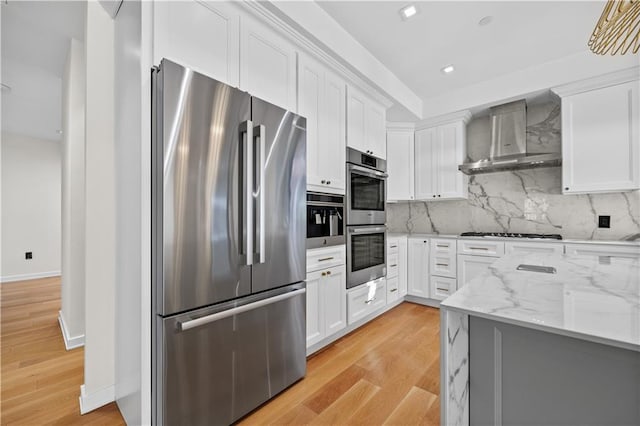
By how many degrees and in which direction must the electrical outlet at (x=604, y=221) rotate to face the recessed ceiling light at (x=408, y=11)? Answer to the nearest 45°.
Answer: approximately 45° to its right

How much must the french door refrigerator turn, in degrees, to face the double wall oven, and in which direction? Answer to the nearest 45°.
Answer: approximately 90° to its left

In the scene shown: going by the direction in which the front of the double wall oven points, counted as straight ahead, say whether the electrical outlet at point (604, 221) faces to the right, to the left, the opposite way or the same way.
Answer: to the right

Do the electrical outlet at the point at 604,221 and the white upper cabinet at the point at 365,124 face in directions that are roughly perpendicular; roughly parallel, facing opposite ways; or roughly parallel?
roughly perpendicular

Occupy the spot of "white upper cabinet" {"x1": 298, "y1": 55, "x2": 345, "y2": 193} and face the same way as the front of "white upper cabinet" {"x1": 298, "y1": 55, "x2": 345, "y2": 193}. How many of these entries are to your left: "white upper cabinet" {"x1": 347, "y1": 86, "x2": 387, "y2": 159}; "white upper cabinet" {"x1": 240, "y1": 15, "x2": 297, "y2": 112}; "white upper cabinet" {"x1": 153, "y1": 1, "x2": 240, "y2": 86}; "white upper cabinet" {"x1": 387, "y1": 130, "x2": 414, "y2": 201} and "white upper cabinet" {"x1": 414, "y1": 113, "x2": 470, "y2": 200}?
3

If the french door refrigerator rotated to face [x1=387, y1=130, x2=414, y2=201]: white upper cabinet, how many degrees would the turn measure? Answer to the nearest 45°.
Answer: approximately 90° to its left

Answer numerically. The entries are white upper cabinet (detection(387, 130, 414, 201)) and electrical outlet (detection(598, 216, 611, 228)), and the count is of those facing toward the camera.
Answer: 2

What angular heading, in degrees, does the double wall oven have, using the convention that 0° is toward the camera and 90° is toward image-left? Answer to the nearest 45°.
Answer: approximately 315°
